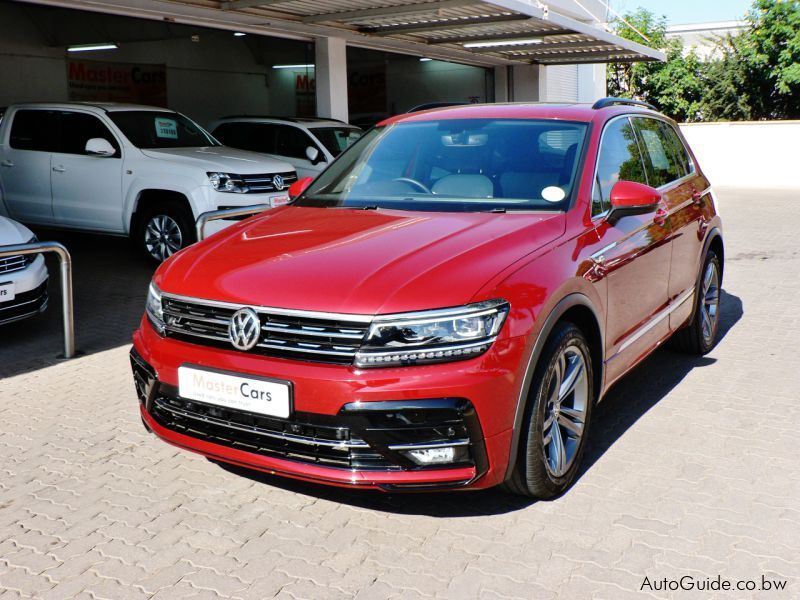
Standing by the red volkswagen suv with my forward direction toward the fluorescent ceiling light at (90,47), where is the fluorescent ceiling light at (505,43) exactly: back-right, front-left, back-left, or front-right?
front-right

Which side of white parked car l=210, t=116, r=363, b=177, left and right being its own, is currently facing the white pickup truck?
right

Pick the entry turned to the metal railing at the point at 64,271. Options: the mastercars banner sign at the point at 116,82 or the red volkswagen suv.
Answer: the mastercars banner sign

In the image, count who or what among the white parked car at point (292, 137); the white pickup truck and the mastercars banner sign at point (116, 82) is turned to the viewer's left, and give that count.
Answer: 0

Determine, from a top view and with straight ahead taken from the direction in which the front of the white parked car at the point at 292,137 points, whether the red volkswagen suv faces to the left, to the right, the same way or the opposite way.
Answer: to the right

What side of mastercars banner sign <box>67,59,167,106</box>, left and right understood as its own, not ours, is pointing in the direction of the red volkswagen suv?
front

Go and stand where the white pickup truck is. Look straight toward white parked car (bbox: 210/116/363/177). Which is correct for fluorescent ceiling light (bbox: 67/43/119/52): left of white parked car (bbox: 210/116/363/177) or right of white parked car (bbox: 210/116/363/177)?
left

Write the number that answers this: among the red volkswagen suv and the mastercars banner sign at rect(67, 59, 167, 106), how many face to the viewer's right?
0

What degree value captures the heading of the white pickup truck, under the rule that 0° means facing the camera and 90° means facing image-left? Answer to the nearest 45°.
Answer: approximately 315°

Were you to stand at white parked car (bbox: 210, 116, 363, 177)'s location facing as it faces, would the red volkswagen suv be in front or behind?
in front

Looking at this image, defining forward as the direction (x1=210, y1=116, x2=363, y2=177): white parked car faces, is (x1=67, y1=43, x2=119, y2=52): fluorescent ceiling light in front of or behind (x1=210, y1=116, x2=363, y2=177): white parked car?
behind

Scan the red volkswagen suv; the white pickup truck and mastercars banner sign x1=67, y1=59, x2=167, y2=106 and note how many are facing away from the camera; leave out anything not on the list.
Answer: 0

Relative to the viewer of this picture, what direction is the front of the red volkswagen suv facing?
facing the viewer and to the left of the viewer

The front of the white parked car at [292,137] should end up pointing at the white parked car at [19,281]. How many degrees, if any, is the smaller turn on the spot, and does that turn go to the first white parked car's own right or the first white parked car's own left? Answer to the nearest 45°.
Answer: approximately 45° to the first white parked car's own right

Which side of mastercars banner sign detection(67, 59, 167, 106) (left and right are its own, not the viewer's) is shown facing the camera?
front
